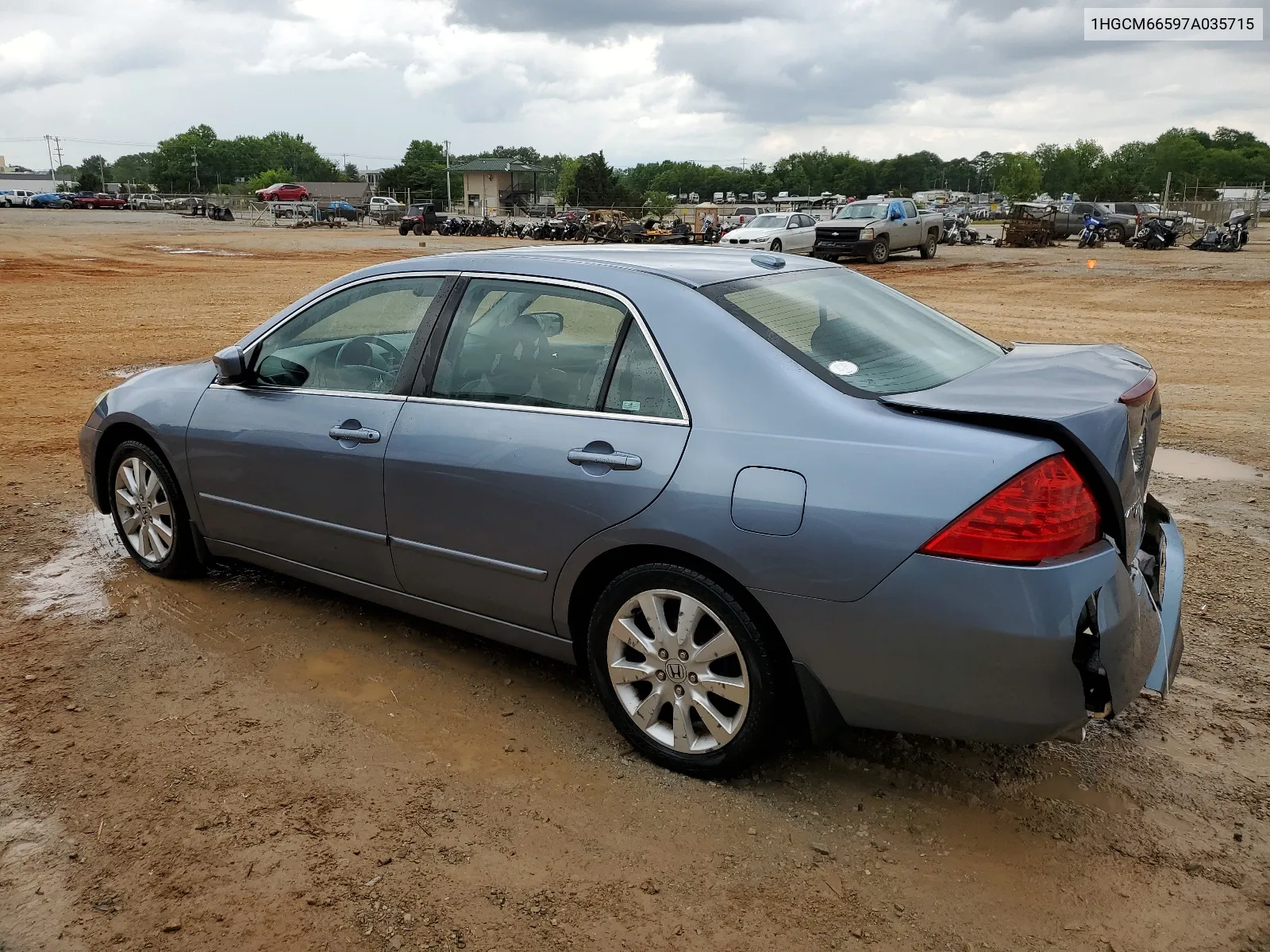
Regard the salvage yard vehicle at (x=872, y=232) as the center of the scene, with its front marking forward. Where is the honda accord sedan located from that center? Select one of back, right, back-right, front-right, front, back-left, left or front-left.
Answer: front-left

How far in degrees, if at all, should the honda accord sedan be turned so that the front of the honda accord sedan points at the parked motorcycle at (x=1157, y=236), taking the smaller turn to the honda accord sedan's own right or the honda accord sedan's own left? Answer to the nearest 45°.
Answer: approximately 90° to the honda accord sedan's own right

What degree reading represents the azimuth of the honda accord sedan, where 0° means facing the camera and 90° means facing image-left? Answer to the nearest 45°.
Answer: approximately 135°

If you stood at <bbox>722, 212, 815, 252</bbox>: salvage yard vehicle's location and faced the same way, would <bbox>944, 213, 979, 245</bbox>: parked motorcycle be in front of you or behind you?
behind

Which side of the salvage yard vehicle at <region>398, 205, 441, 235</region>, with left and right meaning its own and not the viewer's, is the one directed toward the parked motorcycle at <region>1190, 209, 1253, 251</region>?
left

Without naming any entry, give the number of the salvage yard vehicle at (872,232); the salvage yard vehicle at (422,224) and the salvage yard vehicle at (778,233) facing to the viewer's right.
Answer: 0

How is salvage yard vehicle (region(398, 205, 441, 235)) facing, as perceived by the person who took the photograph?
facing the viewer and to the left of the viewer

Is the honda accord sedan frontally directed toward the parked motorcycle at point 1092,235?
no

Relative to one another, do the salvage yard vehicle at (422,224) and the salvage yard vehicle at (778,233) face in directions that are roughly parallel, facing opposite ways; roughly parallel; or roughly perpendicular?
roughly parallel

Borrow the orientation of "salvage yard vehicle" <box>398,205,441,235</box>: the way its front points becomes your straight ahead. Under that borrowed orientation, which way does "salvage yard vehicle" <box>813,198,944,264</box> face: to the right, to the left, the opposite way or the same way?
the same way

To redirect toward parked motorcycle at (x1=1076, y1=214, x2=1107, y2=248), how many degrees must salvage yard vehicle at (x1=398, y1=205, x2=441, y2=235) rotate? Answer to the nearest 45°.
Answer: approximately 90° to its left

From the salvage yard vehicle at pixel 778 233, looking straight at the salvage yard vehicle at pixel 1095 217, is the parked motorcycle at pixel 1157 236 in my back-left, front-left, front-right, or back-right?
front-right

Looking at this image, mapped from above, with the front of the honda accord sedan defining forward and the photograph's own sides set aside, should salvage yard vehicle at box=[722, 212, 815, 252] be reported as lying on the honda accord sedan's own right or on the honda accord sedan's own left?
on the honda accord sedan's own right

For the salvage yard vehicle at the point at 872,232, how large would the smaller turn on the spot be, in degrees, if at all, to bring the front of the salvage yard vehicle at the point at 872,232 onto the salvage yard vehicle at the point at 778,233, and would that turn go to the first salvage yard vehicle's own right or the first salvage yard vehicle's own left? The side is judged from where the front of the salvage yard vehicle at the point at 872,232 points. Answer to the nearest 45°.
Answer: approximately 45° to the first salvage yard vehicle's own right

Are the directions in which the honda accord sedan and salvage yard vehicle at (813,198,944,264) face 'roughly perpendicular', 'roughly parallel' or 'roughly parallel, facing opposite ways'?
roughly perpendicular

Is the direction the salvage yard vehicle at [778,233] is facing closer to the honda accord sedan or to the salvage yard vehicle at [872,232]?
the honda accord sedan

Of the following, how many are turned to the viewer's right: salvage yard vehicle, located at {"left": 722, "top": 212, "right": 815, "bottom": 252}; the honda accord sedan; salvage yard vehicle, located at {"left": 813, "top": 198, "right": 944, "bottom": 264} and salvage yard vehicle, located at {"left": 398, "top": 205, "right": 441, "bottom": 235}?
0

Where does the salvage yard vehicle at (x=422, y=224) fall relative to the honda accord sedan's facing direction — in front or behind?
in front
